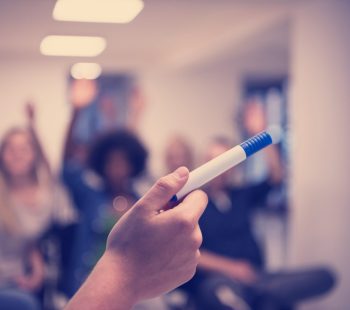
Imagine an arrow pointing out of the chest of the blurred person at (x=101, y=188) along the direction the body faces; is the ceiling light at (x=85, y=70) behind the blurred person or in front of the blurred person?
behind

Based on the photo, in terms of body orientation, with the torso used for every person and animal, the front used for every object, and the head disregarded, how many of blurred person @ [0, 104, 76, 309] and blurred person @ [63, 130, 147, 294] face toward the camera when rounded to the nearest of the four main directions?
2

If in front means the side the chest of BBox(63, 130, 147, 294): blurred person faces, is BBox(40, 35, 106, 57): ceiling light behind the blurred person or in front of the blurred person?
behind

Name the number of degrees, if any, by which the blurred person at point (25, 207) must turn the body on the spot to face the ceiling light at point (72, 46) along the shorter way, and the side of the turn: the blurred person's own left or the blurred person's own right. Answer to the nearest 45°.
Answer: approximately 180°

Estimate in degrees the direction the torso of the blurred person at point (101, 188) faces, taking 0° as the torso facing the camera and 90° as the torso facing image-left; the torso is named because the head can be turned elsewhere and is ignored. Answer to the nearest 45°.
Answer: approximately 0°
